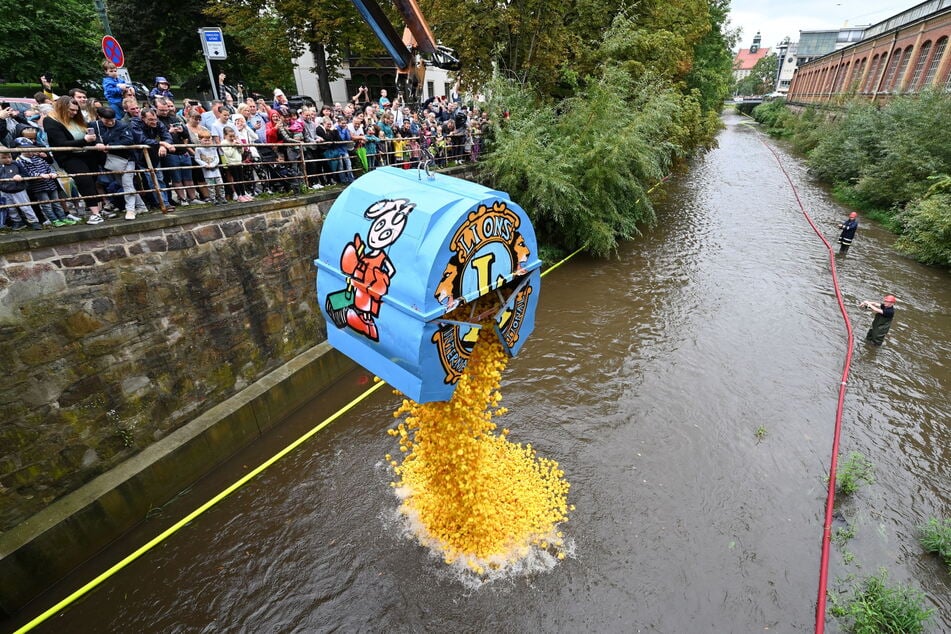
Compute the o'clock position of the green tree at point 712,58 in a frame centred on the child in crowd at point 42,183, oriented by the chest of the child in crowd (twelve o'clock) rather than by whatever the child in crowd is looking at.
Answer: The green tree is roughly at 10 o'clock from the child in crowd.

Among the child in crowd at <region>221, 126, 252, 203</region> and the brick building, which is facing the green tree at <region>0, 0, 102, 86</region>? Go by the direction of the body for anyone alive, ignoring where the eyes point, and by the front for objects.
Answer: the brick building

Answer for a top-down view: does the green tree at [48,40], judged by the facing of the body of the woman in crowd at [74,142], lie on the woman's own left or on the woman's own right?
on the woman's own left

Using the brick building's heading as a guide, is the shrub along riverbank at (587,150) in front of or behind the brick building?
in front

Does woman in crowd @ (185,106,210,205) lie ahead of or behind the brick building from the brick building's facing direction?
ahead

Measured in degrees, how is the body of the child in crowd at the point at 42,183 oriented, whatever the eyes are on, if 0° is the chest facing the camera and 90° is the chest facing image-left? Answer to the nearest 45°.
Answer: approximately 315°

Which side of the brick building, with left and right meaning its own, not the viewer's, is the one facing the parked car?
front

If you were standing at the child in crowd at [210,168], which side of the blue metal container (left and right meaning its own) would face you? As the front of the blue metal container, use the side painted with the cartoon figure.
right

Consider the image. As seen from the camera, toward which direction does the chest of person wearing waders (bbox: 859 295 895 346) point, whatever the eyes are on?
to the viewer's left

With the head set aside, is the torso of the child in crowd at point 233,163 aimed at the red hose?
yes

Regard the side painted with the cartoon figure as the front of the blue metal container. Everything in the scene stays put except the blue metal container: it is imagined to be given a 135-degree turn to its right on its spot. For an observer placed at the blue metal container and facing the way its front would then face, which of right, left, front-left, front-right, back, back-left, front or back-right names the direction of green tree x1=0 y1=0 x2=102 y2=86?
front-left

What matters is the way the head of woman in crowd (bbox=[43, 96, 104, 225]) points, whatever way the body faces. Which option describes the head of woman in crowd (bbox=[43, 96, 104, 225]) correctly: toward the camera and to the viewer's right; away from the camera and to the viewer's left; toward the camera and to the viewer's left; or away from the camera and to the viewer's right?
toward the camera and to the viewer's right

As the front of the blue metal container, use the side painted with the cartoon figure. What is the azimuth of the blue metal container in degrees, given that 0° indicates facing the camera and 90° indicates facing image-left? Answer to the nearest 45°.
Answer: approximately 45°

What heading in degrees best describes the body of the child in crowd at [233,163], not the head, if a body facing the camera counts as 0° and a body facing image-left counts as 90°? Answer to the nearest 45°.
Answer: approximately 315°

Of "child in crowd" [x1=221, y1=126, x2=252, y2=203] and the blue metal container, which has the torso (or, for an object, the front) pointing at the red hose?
the child in crowd
